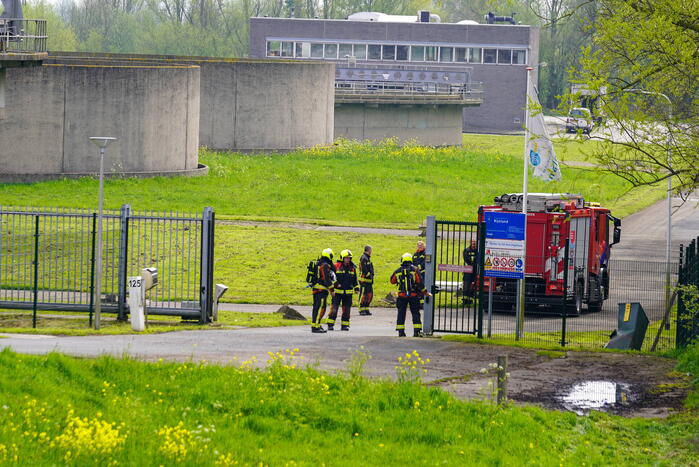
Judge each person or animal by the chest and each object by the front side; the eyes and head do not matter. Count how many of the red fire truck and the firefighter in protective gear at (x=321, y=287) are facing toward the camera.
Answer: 0

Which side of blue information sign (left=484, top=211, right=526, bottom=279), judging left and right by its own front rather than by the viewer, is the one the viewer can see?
front

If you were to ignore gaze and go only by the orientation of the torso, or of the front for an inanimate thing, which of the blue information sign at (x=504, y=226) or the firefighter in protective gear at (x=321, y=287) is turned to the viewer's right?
the firefighter in protective gear

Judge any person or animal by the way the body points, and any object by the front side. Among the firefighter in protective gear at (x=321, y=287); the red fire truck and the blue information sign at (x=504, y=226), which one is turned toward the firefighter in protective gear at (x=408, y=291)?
the firefighter in protective gear at (x=321, y=287)

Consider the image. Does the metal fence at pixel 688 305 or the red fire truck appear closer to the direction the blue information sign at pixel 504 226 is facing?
the metal fence

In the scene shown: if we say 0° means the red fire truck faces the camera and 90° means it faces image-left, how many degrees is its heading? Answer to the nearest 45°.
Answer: approximately 225°

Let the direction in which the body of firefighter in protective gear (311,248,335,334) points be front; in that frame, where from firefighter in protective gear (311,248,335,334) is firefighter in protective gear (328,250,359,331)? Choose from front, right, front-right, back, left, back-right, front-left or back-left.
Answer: front-left

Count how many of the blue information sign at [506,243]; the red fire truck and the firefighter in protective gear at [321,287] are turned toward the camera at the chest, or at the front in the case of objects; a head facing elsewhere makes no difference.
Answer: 1

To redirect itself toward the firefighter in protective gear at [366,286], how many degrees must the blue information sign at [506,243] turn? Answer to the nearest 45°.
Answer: approximately 135° to its right

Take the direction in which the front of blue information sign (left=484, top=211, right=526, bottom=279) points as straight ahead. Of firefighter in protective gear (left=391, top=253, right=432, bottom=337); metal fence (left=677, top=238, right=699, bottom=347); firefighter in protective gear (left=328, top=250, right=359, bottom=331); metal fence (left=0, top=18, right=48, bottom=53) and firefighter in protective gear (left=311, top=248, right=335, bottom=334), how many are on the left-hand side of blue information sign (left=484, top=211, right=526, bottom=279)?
1

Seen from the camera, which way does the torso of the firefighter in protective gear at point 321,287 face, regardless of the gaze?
to the viewer's right

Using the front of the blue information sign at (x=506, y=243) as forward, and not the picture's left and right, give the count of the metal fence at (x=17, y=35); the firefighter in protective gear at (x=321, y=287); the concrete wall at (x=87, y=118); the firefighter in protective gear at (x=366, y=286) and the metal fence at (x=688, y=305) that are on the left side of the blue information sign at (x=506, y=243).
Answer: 1
